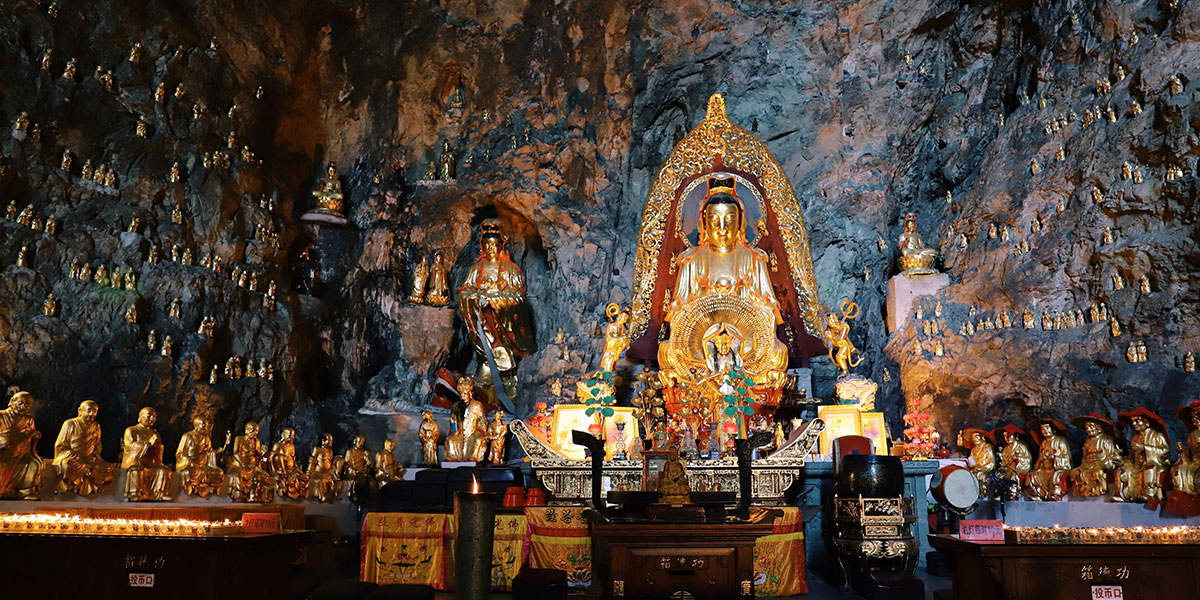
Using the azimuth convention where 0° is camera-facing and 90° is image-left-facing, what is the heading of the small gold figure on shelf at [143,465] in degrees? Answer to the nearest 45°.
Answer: approximately 315°

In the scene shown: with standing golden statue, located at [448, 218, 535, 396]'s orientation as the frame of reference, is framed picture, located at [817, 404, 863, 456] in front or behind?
in front

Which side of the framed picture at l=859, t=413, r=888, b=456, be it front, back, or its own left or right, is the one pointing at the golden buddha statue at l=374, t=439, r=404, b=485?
right

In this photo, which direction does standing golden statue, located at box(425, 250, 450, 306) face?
toward the camera

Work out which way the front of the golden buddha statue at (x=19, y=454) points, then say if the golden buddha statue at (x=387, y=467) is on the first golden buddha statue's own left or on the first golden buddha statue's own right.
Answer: on the first golden buddha statue's own left

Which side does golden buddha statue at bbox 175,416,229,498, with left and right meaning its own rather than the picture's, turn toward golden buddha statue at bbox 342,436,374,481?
left

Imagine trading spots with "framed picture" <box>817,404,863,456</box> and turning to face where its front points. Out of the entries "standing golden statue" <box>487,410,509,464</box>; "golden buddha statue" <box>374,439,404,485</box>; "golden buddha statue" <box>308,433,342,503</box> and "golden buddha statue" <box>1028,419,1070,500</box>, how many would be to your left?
1

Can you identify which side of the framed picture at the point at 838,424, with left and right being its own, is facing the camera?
front

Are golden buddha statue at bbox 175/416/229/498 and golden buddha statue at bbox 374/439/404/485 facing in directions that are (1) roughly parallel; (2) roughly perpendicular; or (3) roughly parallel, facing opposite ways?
roughly parallel
